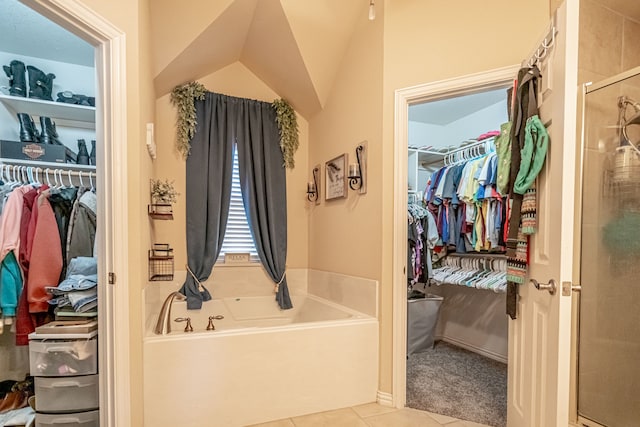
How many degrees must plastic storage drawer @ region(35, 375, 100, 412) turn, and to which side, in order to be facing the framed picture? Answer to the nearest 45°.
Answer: approximately 90° to its left

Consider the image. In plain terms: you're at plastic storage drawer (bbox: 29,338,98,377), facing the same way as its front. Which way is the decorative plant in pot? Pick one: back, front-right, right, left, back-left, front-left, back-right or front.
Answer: back-left

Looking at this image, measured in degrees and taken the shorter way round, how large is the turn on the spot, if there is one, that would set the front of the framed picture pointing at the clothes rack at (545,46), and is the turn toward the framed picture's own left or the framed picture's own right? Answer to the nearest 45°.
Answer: approximately 90° to the framed picture's own left

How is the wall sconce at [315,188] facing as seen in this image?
to the viewer's left

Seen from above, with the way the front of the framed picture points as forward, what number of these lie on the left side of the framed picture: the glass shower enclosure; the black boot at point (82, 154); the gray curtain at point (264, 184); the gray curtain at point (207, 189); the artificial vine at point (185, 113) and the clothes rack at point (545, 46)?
2

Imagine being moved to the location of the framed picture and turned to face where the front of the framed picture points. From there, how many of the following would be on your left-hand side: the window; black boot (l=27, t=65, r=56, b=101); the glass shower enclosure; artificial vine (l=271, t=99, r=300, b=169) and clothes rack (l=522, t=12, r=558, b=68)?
2

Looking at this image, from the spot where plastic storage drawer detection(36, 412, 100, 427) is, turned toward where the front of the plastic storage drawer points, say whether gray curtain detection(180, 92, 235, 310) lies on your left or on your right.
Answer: on your left
